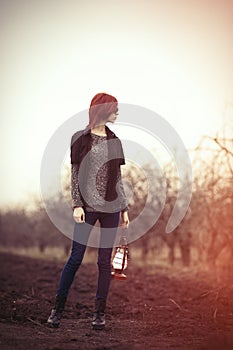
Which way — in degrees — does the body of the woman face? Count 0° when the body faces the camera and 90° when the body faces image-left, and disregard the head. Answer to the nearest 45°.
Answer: approximately 0°

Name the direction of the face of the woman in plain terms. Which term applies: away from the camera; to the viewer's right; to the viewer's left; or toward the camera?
to the viewer's right
